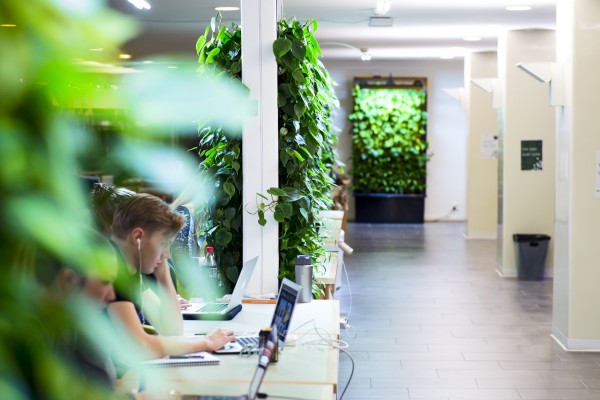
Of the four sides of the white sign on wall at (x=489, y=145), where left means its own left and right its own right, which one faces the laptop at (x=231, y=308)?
front

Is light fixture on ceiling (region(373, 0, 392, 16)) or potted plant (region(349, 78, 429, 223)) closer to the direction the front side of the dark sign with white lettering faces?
the light fixture on ceiling

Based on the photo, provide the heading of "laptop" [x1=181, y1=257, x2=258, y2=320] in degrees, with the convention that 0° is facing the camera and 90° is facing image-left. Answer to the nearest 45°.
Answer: approximately 90°

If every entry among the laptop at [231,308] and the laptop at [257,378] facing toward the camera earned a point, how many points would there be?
0

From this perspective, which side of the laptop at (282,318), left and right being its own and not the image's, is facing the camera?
left

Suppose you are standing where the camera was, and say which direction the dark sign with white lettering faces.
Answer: facing the viewer

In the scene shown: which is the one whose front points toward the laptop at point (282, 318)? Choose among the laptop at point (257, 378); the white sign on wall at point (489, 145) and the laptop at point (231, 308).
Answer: the white sign on wall

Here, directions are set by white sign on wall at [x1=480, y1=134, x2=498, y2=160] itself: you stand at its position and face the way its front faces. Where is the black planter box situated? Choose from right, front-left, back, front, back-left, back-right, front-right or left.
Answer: back-right

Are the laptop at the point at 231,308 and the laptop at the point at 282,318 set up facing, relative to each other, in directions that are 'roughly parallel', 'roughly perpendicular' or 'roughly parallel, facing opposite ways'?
roughly parallel

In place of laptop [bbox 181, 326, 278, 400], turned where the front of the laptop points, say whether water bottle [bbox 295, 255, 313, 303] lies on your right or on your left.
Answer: on your right

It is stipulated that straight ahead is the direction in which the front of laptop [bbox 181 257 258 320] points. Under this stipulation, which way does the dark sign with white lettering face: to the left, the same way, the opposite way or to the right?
to the left

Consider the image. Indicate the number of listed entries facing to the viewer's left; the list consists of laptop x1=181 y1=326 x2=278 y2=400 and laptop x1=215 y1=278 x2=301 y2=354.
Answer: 2

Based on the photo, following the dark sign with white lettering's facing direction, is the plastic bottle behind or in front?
in front

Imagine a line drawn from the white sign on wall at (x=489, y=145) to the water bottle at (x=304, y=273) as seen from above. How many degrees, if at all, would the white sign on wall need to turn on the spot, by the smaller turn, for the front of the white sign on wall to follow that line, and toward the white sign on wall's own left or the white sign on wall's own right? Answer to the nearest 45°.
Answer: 0° — it already faces it

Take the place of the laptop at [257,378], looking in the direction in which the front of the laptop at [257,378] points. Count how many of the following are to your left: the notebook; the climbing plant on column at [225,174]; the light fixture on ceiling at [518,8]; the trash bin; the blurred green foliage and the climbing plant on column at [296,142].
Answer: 1

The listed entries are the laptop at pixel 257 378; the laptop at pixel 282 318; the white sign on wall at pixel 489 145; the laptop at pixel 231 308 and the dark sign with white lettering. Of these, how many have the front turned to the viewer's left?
3
